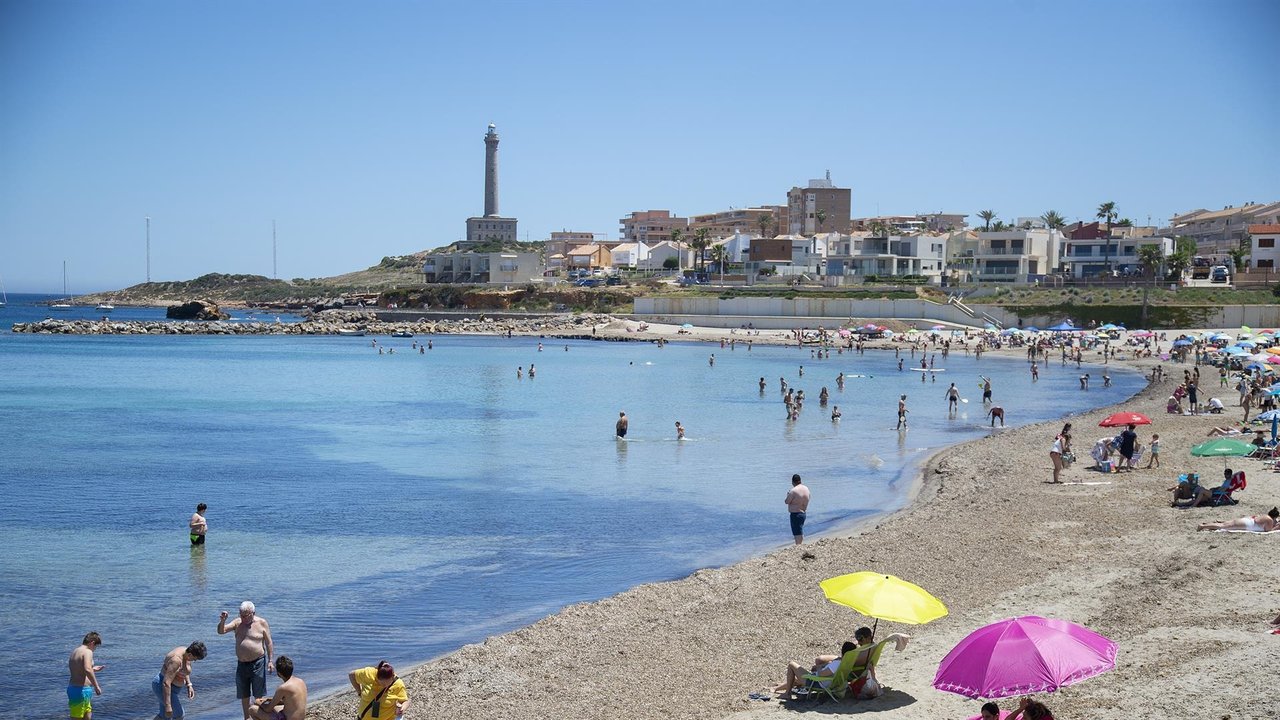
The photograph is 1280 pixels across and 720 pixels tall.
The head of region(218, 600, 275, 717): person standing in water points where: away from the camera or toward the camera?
toward the camera

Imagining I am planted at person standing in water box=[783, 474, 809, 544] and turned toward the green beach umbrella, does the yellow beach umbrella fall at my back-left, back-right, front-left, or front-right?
back-right

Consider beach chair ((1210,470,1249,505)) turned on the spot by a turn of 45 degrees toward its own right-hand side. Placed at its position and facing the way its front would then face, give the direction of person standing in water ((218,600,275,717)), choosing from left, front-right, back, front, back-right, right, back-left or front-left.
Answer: left

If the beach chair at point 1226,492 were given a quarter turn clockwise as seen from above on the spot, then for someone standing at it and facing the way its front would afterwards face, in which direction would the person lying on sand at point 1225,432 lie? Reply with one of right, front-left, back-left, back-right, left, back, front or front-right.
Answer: front

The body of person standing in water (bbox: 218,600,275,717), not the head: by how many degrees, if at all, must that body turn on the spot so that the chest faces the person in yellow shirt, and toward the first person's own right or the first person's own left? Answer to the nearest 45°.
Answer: approximately 45° to the first person's own left

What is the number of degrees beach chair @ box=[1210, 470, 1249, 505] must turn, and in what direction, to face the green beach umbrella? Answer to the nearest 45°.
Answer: approximately 90° to its right

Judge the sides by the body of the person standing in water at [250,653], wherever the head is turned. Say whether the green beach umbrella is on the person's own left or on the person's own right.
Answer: on the person's own left

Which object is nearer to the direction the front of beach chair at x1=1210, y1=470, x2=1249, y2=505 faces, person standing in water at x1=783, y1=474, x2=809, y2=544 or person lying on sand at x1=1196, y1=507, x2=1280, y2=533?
the person standing in water

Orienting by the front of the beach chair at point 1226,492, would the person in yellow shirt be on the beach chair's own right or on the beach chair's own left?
on the beach chair's own left

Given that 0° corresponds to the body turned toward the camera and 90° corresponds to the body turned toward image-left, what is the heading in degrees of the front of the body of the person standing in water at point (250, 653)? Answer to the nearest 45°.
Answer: approximately 0°

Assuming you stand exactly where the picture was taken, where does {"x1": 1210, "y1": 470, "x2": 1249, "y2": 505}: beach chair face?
facing to the left of the viewer
